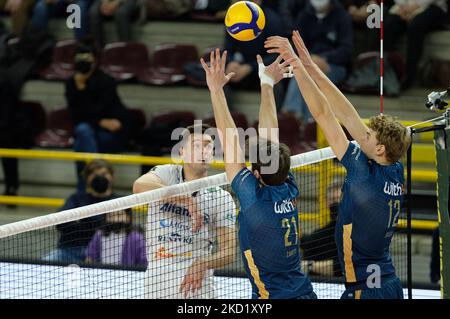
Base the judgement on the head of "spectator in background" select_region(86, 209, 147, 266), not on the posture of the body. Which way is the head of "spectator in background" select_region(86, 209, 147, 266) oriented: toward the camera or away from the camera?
toward the camera

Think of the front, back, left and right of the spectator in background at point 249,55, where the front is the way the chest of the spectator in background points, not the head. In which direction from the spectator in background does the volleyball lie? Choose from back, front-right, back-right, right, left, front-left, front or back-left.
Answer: front

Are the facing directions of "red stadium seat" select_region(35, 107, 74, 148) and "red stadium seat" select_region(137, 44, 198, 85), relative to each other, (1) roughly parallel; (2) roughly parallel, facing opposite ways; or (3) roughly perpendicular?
roughly parallel

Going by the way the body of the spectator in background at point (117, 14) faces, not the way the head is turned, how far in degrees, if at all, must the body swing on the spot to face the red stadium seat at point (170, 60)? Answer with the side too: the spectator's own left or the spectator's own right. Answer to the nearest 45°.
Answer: approximately 45° to the spectator's own left

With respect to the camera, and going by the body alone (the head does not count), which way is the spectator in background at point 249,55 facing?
toward the camera

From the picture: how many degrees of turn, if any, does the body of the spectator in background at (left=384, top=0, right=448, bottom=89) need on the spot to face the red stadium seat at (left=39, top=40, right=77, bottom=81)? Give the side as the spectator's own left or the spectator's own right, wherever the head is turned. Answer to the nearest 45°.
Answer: approximately 45° to the spectator's own right

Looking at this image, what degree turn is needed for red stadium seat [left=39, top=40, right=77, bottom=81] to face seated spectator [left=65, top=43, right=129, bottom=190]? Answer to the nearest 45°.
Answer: approximately 45° to its left

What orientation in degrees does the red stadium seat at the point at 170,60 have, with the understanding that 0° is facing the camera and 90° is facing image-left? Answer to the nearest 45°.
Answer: approximately 45°

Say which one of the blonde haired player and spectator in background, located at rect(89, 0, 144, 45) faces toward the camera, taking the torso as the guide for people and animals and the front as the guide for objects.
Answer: the spectator in background

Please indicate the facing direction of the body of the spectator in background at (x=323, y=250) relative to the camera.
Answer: toward the camera

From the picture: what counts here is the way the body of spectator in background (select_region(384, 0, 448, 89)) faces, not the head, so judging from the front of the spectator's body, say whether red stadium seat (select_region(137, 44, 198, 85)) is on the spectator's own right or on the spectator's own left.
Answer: on the spectator's own right

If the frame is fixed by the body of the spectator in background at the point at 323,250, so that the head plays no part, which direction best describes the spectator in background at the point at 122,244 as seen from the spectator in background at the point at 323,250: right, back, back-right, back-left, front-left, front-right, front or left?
right

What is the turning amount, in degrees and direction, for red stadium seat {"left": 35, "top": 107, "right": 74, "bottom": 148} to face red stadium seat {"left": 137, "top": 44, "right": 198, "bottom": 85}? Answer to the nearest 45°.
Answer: approximately 135° to its left

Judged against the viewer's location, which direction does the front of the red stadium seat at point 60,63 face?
facing the viewer and to the left of the viewer

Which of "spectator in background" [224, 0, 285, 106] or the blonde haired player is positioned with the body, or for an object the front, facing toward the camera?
the spectator in background
